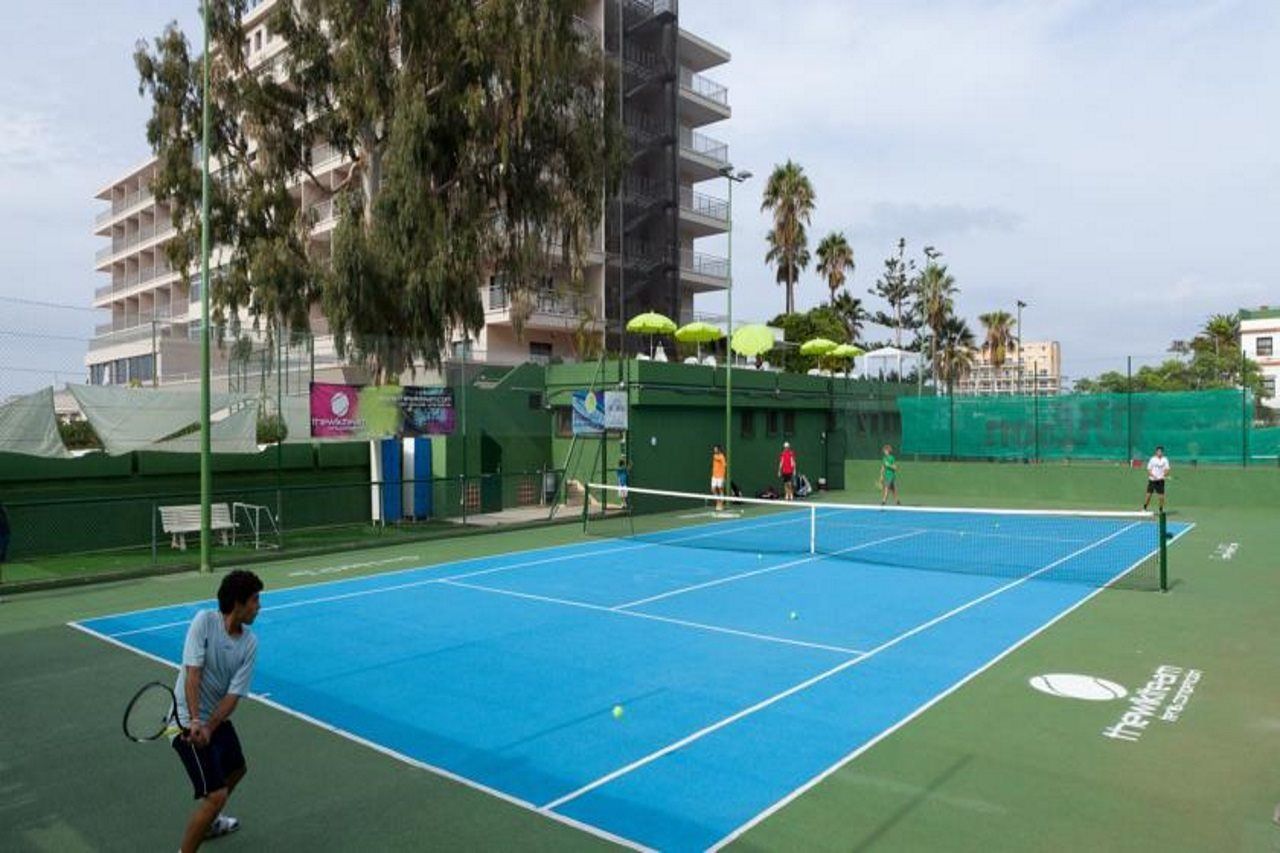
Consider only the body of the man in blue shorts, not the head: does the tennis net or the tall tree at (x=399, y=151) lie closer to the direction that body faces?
the tennis net

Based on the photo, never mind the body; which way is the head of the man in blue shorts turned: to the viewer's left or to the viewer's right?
to the viewer's right

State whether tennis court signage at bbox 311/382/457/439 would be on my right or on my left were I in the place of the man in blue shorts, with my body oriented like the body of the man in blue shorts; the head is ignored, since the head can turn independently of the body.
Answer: on my left

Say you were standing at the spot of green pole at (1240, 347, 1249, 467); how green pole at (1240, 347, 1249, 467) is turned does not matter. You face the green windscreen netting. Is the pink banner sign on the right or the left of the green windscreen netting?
left

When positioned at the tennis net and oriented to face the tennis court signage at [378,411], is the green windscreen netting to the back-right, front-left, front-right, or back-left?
back-right
